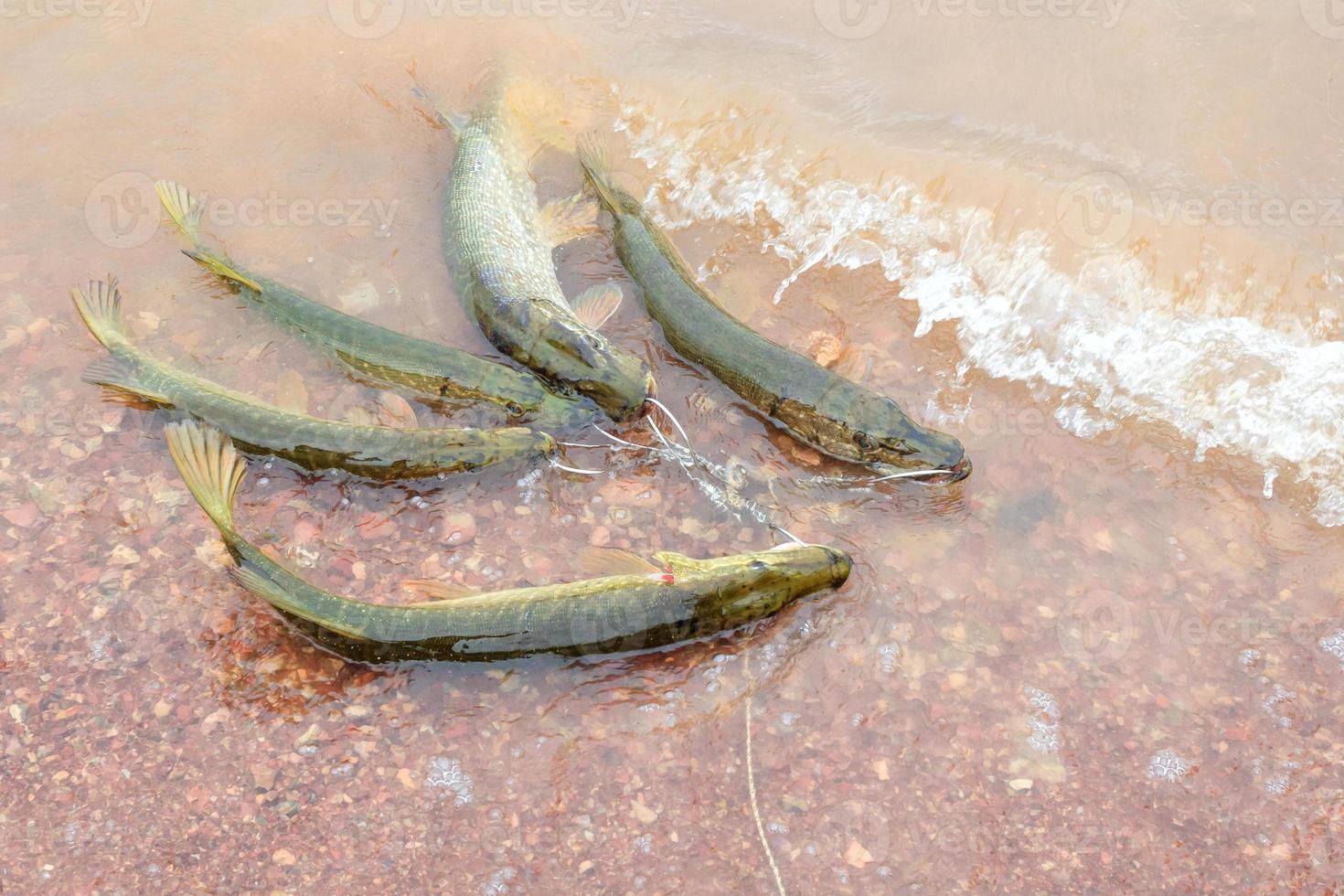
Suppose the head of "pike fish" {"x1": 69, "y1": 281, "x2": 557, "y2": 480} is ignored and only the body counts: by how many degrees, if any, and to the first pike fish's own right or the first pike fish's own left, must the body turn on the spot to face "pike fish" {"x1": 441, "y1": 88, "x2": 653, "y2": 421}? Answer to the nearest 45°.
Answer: approximately 45° to the first pike fish's own left

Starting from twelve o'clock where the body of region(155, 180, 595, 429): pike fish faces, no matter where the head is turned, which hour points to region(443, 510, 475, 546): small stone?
The small stone is roughly at 1 o'clock from the pike fish.

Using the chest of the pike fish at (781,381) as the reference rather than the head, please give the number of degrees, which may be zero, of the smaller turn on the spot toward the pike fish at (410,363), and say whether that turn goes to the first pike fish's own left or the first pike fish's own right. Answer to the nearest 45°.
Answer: approximately 135° to the first pike fish's own right

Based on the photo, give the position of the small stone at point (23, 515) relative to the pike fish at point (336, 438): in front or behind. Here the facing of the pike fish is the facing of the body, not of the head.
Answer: behind

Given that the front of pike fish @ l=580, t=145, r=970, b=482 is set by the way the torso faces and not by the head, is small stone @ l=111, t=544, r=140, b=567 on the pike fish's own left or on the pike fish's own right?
on the pike fish's own right

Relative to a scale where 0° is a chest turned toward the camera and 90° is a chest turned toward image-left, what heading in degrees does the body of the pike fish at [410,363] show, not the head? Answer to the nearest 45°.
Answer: approximately 315°

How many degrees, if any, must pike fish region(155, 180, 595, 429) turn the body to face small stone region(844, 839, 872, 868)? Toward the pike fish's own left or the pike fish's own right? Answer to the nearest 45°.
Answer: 0° — it already faces it

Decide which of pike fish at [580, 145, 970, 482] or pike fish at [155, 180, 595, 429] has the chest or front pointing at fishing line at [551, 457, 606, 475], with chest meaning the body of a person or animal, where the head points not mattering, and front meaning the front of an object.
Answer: pike fish at [155, 180, 595, 429]

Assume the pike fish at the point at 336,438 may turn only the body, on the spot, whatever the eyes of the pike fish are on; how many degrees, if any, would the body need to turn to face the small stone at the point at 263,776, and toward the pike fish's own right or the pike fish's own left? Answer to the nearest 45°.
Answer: approximately 90° to the pike fish's own right

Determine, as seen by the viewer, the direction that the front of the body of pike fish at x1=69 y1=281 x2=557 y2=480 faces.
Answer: to the viewer's right

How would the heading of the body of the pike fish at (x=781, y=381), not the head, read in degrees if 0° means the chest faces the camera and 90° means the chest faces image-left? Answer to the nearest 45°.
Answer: approximately 315°
